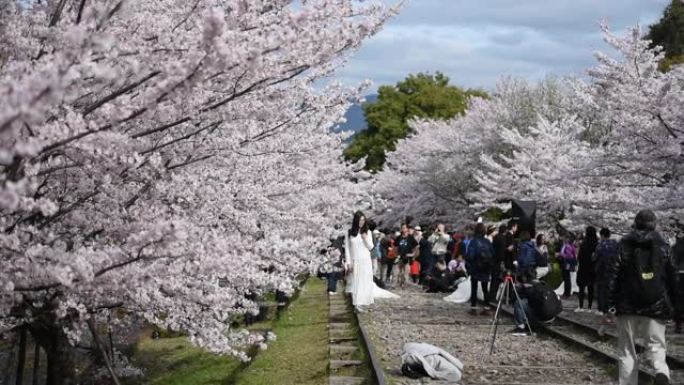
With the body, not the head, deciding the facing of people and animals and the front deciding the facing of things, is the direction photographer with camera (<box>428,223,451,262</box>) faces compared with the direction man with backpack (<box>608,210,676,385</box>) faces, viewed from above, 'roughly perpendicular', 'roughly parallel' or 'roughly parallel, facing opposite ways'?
roughly parallel, facing opposite ways

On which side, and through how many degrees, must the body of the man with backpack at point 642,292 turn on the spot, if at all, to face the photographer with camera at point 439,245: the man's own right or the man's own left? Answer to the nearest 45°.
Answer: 0° — they already face them

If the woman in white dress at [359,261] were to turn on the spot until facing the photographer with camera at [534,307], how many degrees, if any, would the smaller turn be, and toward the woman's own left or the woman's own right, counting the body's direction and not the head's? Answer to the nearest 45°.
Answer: approximately 45° to the woman's own left

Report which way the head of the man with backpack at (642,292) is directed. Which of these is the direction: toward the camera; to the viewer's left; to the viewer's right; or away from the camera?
away from the camera

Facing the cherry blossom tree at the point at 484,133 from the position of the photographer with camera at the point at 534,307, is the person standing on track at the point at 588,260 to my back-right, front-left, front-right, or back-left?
front-right

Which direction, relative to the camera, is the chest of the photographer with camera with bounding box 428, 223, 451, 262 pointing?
toward the camera

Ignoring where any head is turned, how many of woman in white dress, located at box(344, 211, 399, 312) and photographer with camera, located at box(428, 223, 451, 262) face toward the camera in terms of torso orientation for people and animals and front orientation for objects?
2

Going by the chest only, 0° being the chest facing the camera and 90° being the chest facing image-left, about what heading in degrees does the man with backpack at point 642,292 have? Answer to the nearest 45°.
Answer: approximately 180°

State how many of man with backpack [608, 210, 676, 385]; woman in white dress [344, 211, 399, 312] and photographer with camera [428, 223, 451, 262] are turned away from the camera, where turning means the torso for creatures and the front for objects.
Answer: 1

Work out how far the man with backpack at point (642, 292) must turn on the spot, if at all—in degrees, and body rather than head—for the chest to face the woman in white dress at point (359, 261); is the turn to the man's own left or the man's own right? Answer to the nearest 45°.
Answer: approximately 45° to the man's own left
